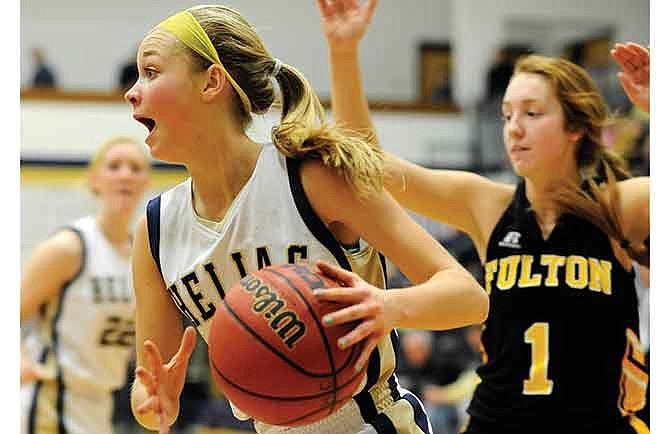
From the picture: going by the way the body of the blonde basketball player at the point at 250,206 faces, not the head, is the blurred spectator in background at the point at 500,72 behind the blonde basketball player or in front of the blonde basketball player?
behind

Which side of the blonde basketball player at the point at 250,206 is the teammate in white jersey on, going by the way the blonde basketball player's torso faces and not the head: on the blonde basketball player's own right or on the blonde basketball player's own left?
on the blonde basketball player's own right

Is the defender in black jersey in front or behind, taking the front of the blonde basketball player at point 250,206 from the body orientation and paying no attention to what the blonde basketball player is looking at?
behind

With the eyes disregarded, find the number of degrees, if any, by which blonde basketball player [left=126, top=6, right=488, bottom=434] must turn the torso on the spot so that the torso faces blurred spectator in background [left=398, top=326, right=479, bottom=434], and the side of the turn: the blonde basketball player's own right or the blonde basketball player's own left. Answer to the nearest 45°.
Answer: approximately 135° to the blonde basketball player's own right

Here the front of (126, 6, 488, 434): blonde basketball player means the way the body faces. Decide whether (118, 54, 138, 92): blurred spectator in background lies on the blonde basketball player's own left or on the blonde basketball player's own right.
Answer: on the blonde basketball player's own right

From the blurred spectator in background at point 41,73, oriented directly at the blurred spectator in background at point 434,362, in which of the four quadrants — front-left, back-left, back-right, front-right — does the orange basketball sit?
front-right

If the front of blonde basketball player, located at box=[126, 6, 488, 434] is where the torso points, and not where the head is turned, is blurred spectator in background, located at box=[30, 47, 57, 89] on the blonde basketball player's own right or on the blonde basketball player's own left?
on the blonde basketball player's own right

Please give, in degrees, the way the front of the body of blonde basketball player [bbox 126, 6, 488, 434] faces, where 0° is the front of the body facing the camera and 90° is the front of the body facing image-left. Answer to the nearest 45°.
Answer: approximately 45°

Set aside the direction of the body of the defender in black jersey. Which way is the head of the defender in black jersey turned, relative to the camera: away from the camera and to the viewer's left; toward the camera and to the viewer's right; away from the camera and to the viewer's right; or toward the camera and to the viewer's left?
toward the camera and to the viewer's left

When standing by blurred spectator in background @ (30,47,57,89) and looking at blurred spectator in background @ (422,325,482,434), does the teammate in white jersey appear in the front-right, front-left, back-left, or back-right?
front-right

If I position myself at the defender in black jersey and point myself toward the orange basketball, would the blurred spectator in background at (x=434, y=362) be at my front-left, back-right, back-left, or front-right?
back-right

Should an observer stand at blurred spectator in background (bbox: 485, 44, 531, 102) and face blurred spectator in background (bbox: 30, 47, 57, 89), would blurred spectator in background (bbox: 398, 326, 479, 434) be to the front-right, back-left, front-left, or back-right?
front-left
